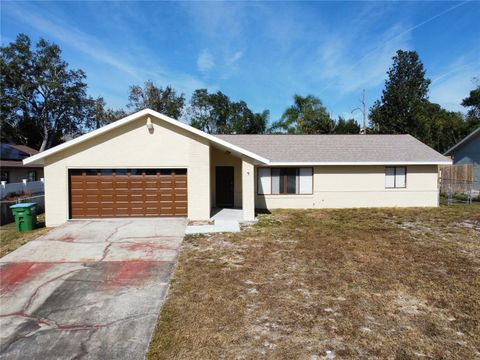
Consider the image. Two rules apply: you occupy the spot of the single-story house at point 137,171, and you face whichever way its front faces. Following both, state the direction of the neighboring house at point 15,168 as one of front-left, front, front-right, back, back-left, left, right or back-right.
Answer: back-right

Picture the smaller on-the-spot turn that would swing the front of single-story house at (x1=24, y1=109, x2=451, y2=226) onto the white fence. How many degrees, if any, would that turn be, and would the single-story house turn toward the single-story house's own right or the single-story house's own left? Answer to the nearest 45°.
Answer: approximately 135° to the single-story house's own right

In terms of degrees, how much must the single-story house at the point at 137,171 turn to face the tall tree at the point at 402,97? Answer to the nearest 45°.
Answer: approximately 135° to its left

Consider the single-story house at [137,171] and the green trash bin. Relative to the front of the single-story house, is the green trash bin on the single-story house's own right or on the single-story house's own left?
on the single-story house's own right

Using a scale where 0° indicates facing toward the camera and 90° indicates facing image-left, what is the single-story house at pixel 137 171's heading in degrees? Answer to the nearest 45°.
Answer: approximately 0°

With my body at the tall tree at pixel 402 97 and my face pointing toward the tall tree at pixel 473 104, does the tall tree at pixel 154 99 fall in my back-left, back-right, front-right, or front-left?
back-left

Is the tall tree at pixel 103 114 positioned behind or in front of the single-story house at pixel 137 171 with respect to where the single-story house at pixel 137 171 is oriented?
behind

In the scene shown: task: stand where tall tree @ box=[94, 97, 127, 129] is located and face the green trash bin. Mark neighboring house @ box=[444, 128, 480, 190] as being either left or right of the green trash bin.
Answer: left

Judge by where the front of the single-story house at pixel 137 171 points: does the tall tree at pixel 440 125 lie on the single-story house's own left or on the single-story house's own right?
on the single-story house's own left

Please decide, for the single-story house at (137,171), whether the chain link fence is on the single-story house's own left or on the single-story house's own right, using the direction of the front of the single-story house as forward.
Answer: on the single-story house's own left

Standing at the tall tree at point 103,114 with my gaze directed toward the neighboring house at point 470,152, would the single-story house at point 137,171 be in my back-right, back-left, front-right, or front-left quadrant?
front-right

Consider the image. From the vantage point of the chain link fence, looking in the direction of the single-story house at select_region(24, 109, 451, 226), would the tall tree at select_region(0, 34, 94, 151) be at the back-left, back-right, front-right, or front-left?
front-right

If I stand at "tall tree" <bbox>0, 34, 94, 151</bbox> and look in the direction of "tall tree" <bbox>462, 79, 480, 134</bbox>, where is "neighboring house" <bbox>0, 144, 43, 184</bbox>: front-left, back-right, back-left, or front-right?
front-right

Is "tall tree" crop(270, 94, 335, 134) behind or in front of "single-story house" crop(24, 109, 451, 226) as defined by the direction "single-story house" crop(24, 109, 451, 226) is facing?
behind

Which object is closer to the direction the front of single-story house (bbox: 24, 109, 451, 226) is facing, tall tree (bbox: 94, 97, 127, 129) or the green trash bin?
the green trash bin

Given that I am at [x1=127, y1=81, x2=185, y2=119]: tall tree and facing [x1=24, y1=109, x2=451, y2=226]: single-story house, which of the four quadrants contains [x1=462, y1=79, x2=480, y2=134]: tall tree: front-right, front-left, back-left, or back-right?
front-left
